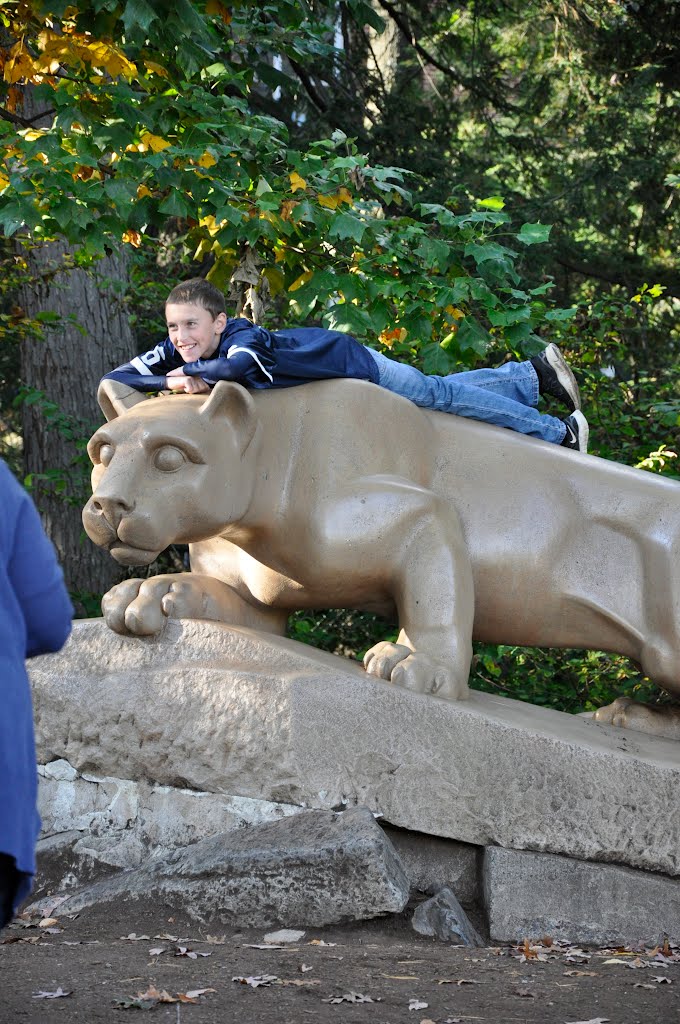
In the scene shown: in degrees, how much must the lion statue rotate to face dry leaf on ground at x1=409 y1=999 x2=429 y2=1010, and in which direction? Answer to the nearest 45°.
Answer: approximately 45° to its left

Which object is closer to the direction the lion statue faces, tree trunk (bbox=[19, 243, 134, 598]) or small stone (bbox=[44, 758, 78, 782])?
the small stone

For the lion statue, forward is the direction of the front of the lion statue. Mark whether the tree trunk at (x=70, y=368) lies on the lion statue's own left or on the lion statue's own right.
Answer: on the lion statue's own right

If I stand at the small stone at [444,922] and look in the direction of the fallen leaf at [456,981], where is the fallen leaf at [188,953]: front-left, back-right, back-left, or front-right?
front-right

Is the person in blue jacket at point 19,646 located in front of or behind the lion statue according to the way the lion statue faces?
in front

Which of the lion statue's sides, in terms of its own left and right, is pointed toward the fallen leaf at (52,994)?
front

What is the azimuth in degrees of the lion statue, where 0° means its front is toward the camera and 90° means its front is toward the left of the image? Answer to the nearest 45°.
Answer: approximately 45°
